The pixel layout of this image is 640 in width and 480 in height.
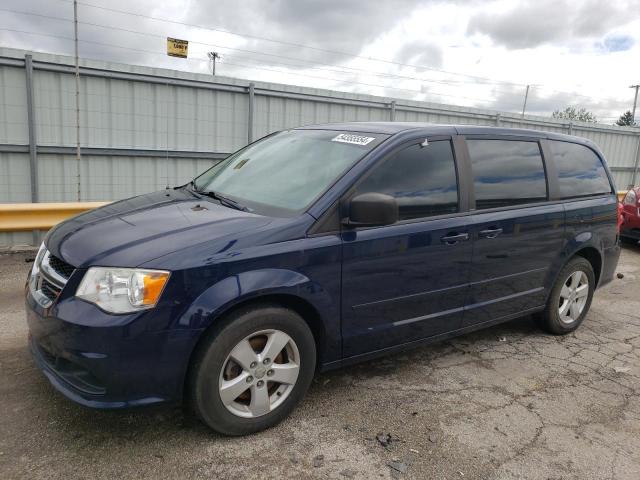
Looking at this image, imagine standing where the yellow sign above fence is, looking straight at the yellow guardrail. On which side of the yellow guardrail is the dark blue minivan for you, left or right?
left

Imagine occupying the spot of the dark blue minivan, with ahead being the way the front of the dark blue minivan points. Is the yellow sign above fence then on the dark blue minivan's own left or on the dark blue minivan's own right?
on the dark blue minivan's own right

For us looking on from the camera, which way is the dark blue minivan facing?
facing the viewer and to the left of the viewer

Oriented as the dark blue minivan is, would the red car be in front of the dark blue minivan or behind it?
behind

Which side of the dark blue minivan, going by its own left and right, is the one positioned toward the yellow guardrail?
right

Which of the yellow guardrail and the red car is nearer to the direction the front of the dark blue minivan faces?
the yellow guardrail

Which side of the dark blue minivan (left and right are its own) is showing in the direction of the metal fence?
right
